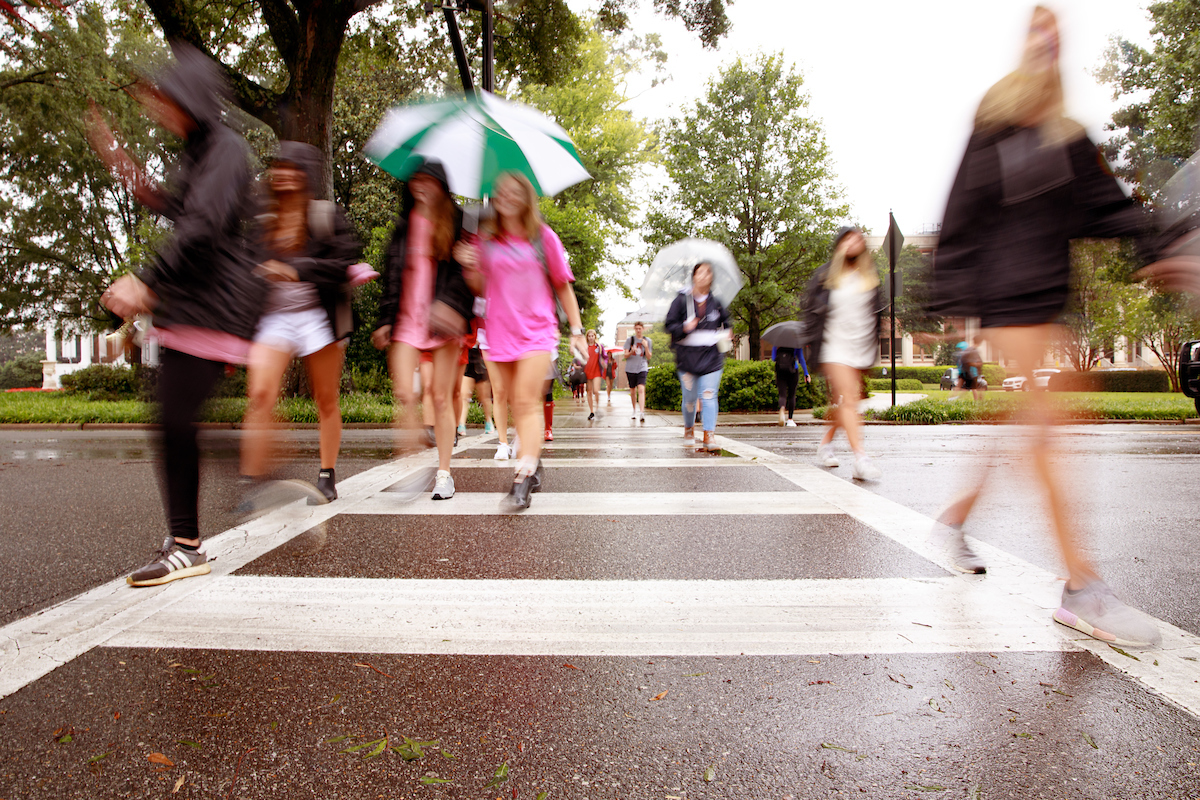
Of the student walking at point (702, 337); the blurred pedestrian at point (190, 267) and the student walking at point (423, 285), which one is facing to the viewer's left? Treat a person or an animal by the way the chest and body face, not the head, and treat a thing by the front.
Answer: the blurred pedestrian

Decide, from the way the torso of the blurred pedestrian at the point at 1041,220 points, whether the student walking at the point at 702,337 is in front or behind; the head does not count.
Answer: behind

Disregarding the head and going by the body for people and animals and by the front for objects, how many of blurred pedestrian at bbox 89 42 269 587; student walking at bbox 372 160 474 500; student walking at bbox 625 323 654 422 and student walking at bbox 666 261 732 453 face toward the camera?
3

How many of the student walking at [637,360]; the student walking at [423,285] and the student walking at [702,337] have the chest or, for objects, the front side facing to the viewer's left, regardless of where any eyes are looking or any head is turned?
0

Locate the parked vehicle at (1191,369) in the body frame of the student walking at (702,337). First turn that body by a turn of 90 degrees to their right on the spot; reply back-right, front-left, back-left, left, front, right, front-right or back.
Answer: back-right

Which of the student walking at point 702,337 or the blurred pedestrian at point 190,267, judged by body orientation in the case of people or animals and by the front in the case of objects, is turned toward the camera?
the student walking

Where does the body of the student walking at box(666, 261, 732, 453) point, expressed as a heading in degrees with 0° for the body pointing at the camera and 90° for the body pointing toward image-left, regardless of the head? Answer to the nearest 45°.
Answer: approximately 0°

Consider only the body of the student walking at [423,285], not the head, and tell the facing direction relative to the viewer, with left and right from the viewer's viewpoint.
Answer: facing the viewer

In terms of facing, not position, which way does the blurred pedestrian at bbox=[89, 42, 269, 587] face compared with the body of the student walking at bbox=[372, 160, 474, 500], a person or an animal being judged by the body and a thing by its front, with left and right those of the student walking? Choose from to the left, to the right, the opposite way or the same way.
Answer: to the right

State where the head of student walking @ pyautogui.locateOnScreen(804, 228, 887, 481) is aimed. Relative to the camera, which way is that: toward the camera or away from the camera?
toward the camera

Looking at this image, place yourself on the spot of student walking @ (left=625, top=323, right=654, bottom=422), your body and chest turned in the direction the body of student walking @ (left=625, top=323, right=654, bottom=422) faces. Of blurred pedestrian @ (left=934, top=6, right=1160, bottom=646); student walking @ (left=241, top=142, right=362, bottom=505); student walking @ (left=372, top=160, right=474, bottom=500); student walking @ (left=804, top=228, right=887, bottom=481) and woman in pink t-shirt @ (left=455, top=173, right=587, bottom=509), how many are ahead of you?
5

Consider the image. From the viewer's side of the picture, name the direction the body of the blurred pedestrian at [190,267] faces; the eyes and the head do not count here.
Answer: to the viewer's left

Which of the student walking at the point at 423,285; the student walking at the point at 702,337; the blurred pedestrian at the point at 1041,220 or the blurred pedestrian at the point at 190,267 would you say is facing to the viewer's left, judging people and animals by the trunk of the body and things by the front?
the blurred pedestrian at the point at 190,267

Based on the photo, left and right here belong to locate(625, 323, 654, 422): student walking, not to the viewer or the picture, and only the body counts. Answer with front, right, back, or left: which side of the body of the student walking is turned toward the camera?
front

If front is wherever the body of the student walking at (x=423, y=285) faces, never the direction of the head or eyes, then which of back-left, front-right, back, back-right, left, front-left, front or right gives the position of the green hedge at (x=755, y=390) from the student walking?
back-left

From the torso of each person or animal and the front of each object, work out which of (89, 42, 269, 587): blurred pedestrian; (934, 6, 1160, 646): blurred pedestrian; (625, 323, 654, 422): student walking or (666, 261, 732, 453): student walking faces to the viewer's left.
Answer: (89, 42, 269, 587): blurred pedestrian

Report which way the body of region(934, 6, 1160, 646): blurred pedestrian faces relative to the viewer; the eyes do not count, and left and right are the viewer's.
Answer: facing the viewer and to the right of the viewer
